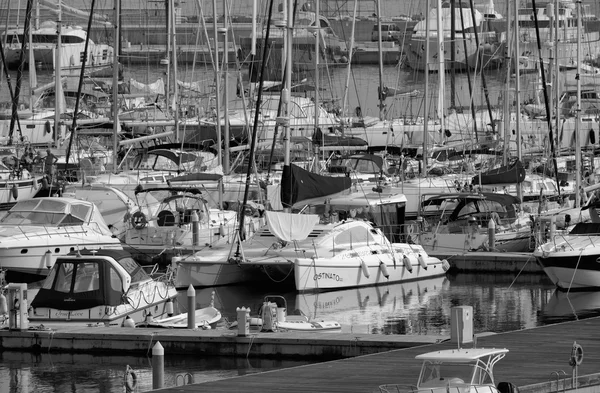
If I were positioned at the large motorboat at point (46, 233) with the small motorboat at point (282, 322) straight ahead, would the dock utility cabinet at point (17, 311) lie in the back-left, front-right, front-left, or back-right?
front-right

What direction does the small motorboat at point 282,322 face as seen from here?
to the viewer's right

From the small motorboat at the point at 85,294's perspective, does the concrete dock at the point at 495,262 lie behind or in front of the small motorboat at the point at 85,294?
in front

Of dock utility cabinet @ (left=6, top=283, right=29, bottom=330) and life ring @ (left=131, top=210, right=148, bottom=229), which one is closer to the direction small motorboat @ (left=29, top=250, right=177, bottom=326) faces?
the life ring

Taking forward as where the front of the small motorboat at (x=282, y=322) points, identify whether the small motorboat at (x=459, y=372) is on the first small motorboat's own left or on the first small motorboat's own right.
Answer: on the first small motorboat's own right

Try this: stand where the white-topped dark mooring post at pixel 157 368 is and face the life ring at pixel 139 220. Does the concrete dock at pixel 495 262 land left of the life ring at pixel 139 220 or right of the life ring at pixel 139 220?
right

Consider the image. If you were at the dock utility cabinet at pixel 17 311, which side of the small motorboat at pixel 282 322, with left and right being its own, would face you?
back

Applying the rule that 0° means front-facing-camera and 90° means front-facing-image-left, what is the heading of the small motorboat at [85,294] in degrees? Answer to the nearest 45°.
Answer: approximately 225°

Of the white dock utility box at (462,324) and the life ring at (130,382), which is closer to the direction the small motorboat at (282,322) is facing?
the white dock utility box

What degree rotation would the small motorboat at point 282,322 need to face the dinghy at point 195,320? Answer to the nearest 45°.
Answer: approximately 135° to its left

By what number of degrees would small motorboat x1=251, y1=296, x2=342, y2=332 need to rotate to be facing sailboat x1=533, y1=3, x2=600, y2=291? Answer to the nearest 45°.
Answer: approximately 45° to its left

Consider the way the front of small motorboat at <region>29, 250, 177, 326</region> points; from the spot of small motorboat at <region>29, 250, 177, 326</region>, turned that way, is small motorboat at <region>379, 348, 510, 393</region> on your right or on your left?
on your right

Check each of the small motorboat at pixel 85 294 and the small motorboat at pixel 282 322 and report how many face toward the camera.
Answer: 0
